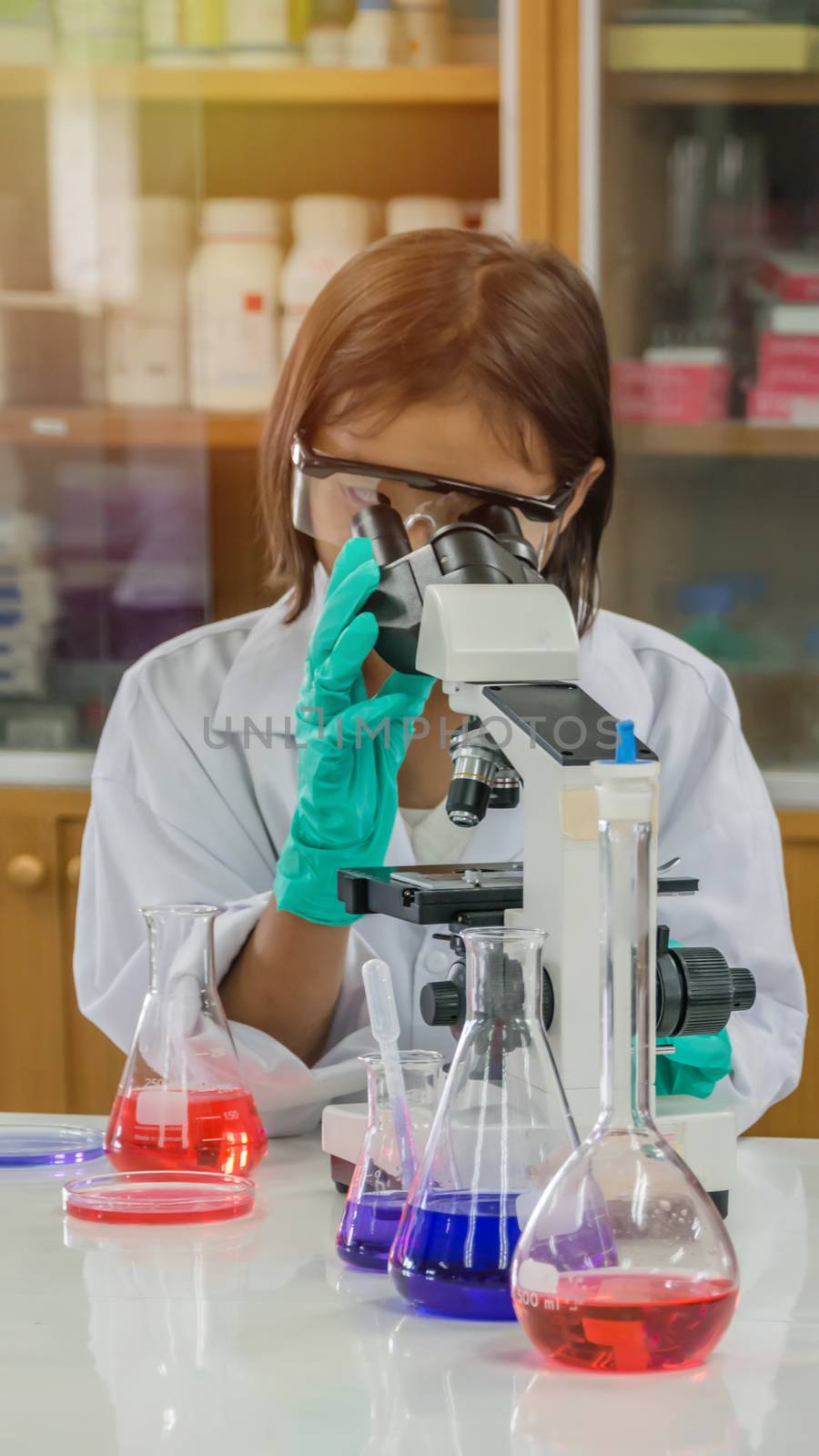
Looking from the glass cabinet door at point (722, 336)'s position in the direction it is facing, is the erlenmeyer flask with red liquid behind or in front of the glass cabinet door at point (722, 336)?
in front

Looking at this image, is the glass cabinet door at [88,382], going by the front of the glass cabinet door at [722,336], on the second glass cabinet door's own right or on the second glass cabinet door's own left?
on the second glass cabinet door's own right

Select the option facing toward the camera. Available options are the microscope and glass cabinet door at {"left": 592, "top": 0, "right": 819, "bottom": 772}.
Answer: the glass cabinet door

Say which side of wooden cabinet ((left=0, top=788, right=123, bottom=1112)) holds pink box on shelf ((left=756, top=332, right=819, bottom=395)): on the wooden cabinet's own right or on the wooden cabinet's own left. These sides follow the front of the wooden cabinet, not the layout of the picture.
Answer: on the wooden cabinet's own left

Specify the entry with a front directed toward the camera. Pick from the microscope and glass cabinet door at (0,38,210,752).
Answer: the glass cabinet door

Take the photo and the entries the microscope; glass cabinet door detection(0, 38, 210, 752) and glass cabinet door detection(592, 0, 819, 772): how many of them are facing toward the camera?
2

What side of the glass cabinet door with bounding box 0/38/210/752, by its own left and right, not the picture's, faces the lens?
front

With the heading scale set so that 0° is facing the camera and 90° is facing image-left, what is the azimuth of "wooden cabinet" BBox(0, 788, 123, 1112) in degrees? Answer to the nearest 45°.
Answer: approximately 0°

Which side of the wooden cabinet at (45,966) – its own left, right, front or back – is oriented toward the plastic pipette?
front

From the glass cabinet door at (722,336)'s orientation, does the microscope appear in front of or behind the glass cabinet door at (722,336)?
in front

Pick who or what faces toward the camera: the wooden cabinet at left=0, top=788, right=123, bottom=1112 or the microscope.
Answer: the wooden cabinet

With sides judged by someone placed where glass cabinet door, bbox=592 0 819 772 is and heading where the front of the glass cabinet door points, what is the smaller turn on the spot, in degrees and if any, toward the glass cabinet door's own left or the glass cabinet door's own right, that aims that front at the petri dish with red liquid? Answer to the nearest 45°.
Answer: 0° — it already faces it

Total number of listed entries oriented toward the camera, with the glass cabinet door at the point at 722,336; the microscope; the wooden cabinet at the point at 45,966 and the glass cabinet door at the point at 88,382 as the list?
3
